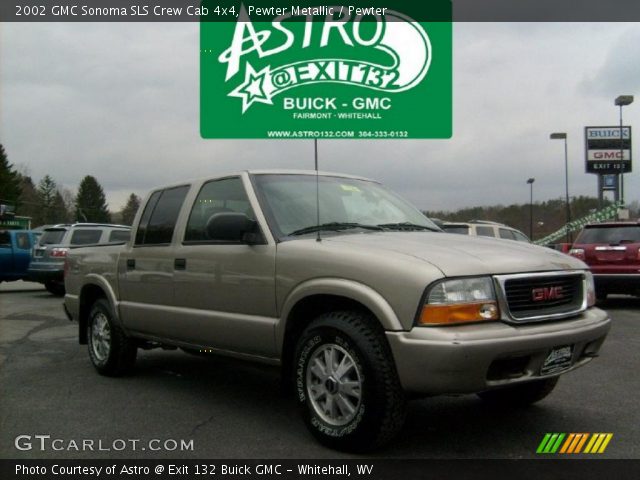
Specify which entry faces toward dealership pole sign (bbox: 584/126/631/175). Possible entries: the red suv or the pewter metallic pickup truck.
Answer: the red suv

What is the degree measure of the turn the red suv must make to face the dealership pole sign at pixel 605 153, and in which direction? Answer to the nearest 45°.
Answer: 0° — it already faces it

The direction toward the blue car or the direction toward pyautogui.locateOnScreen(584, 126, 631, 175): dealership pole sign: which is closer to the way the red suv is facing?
the dealership pole sign

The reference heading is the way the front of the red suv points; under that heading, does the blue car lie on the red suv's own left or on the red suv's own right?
on the red suv's own left

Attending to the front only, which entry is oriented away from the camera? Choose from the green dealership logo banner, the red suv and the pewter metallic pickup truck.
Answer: the red suv

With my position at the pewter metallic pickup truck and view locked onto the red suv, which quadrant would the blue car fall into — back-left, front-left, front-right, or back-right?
front-left

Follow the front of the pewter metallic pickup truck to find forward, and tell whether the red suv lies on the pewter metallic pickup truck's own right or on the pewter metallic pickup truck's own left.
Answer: on the pewter metallic pickup truck's own left

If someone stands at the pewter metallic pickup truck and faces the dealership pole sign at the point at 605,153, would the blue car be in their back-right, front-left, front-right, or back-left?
front-left

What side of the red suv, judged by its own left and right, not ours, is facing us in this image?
back

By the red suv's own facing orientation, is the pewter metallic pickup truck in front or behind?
behind
